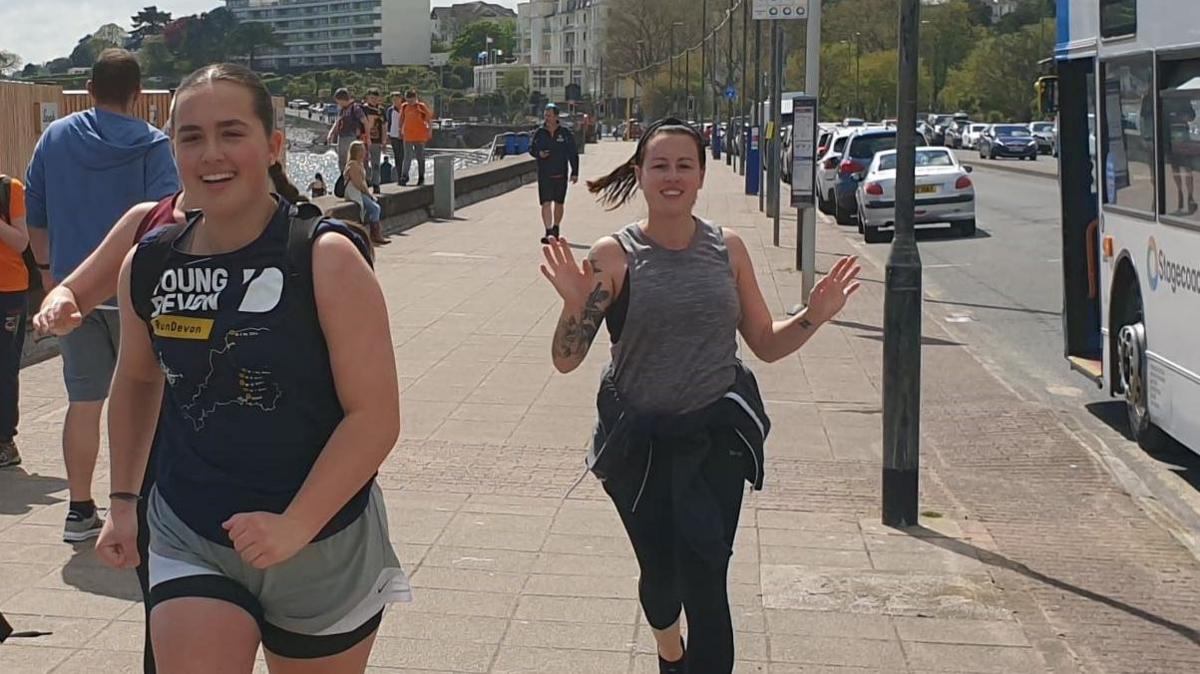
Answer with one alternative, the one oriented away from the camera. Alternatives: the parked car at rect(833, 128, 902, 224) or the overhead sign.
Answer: the parked car

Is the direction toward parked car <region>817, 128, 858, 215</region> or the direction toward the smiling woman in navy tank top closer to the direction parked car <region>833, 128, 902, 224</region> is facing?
the parked car

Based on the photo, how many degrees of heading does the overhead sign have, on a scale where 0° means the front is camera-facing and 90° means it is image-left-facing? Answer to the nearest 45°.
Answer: approximately 0°

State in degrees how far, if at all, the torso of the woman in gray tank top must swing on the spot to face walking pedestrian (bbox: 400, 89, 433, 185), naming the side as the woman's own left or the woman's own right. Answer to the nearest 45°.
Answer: approximately 180°

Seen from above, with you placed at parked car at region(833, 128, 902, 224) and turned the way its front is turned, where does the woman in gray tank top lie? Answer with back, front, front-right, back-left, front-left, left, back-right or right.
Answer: back

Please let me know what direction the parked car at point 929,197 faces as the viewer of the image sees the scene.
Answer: facing away from the viewer

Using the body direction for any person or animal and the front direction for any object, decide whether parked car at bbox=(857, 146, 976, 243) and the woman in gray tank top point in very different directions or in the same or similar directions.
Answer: very different directions

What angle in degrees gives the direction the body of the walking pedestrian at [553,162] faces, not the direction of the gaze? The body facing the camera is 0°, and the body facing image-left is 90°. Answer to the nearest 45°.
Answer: approximately 0°

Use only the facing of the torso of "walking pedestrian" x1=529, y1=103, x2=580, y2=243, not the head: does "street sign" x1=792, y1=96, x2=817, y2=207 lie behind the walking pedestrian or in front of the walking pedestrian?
in front
